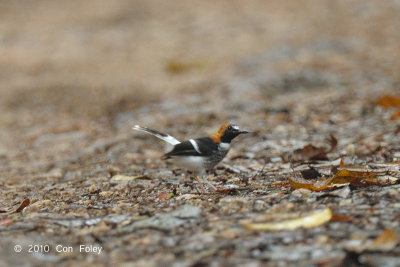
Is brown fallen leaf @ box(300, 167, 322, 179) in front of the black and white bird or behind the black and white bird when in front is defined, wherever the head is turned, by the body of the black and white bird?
in front

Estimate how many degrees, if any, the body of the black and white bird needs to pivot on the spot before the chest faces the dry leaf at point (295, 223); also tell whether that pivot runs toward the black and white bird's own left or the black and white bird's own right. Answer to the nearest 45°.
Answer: approximately 90° to the black and white bird's own right

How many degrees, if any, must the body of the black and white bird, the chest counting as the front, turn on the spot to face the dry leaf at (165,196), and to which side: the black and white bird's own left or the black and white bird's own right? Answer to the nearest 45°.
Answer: approximately 135° to the black and white bird's own right

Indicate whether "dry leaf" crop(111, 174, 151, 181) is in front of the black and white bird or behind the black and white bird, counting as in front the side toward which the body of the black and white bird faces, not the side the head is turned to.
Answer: behind

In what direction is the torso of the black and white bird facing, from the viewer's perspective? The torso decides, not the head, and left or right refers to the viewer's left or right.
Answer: facing to the right of the viewer

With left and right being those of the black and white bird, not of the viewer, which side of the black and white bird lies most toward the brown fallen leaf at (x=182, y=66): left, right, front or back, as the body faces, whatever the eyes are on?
left

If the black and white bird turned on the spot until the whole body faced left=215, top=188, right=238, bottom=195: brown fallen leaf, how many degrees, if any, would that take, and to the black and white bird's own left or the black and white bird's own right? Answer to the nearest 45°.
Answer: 0° — it already faces it

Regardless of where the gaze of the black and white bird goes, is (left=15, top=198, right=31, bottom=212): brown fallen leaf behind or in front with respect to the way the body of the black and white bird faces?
behind

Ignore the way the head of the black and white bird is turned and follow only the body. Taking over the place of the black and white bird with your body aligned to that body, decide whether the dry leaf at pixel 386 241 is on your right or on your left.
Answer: on your right

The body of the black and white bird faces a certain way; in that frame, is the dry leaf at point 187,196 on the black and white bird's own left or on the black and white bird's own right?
on the black and white bird's own right
